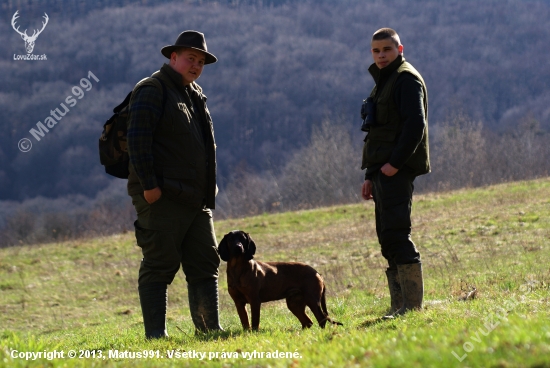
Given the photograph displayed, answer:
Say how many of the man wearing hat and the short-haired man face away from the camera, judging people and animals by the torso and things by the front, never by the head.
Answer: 0

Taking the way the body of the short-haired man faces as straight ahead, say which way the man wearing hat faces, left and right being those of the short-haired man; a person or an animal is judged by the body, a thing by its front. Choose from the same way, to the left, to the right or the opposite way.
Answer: to the left

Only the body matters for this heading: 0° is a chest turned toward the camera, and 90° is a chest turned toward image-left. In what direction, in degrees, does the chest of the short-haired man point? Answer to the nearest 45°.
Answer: approximately 45°

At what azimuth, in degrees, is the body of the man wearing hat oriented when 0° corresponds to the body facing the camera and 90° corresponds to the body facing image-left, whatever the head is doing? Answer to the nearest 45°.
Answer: approximately 315°

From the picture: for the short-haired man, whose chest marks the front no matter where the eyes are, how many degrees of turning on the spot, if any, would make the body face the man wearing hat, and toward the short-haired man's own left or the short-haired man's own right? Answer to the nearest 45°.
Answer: approximately 45° to the short-haired man's own right
